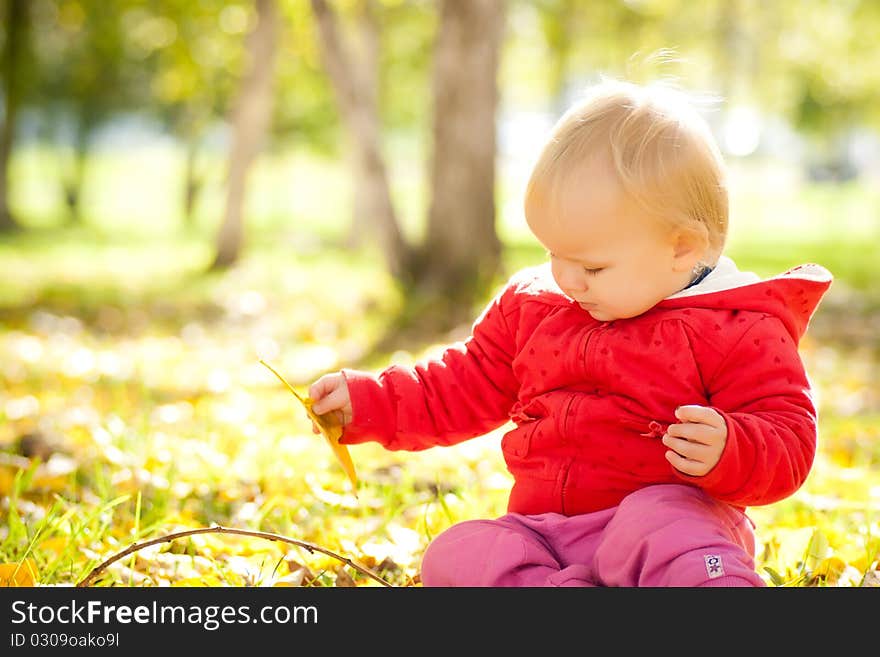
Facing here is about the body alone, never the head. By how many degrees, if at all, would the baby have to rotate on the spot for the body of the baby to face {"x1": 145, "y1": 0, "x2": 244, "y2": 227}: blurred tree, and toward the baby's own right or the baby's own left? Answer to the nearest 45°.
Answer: approximately 135° to the baby's own right

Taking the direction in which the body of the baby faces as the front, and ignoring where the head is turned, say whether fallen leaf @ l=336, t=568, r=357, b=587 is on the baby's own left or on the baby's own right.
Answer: on the baby's own right

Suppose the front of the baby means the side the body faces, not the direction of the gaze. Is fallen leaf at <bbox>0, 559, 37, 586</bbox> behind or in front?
in front

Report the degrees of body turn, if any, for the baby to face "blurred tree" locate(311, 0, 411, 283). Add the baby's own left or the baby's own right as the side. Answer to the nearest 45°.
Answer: approximately 135° to the baby's own right

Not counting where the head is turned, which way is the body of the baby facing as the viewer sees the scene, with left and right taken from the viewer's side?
facing the viewer and to the left of the viewer

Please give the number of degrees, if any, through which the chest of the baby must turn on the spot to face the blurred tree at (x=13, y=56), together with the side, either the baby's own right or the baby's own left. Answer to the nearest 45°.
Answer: approximately 90° to the baby's own right

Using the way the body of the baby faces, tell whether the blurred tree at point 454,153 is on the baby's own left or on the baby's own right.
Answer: on the baby's own right
